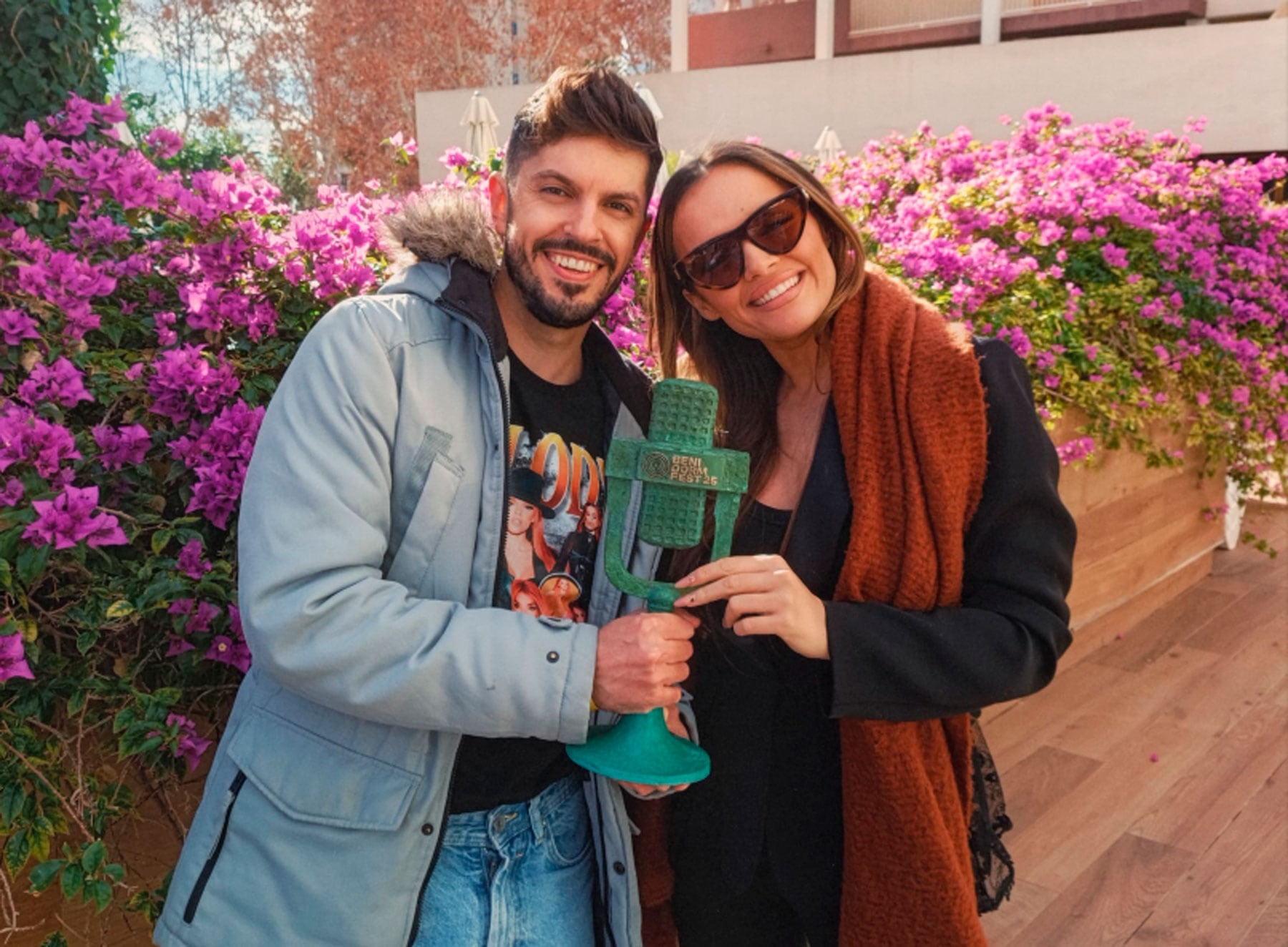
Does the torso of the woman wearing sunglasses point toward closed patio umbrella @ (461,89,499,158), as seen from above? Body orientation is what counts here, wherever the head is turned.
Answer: no

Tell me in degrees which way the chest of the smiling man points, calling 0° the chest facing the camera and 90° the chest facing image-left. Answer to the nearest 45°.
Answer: approximately 315°

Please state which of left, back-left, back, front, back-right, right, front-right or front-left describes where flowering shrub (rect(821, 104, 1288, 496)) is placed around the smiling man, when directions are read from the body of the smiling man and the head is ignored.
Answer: left

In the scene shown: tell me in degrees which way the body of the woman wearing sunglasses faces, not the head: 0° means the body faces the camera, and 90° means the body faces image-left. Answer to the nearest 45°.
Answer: approximately 45°

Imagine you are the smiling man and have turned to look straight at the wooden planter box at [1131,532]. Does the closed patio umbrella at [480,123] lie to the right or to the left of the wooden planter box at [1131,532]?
left

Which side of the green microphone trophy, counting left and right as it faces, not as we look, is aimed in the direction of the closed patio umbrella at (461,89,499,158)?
back

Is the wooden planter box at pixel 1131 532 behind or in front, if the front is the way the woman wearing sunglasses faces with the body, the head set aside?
behind

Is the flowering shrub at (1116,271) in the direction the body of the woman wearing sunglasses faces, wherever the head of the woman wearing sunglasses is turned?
no

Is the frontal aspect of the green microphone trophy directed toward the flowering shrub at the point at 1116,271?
no

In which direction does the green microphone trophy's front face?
toward the camera

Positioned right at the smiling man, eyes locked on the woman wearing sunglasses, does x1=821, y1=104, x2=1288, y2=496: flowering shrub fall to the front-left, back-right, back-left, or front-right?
front-left
